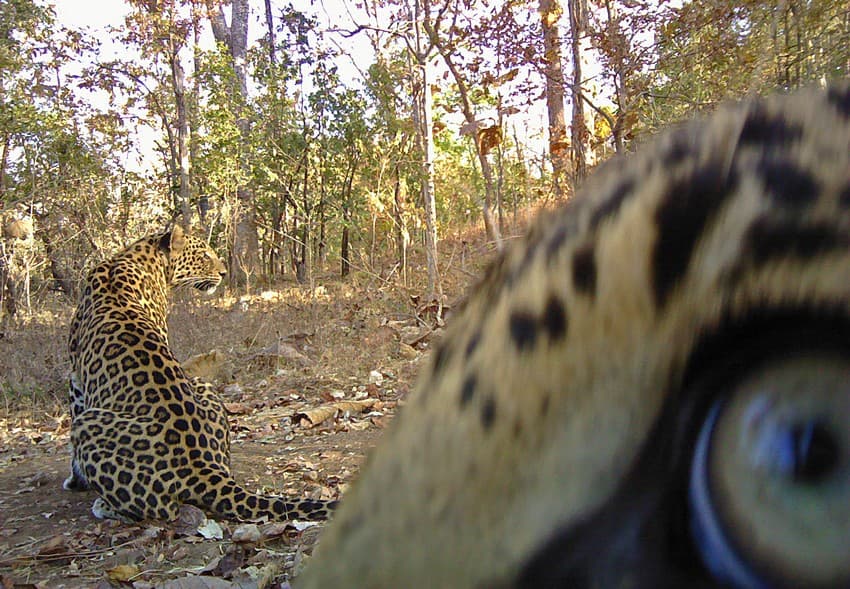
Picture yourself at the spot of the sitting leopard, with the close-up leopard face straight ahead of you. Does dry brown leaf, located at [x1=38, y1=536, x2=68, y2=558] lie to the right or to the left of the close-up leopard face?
right

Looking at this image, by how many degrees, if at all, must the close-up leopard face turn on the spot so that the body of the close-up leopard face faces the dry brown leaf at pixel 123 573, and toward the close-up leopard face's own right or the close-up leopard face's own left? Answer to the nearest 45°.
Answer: approximately 90° to the close-up leopard face's own right

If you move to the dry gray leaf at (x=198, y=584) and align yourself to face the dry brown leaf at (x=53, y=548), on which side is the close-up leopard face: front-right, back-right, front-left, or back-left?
back-left

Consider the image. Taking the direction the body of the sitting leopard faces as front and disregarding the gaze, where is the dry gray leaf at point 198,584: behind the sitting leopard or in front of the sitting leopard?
behind

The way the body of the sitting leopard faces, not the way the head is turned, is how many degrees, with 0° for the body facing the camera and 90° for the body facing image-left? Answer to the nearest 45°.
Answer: approximately 135°

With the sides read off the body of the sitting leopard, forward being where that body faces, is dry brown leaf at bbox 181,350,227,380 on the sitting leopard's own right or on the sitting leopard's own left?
on the sitting leopard's own right

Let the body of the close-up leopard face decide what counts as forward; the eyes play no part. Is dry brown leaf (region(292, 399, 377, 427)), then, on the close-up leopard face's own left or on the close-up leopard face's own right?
on the close-up leopard face's own right
